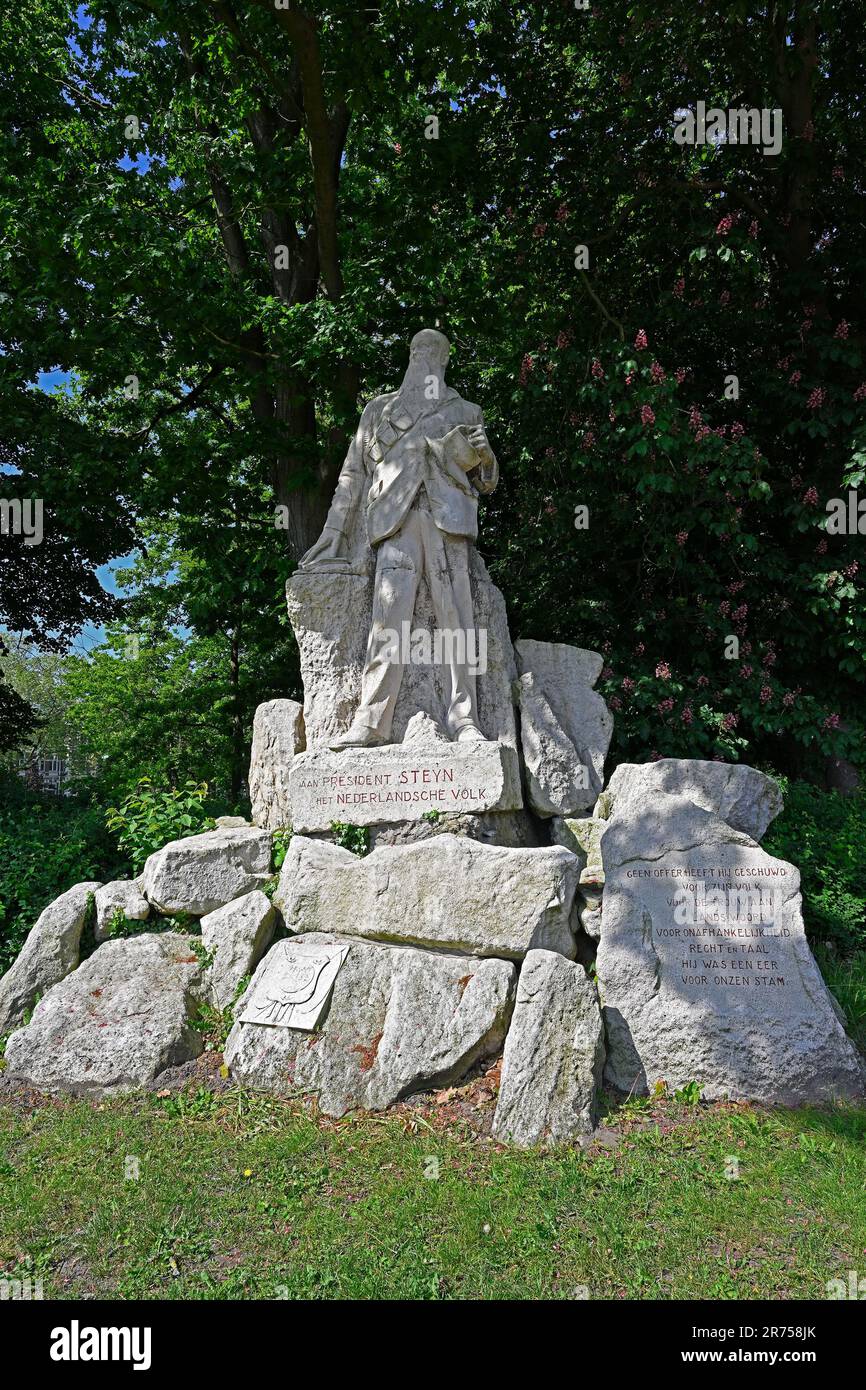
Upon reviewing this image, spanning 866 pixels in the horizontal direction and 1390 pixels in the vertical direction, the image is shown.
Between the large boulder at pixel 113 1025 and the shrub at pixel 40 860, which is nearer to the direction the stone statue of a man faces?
the large boulder

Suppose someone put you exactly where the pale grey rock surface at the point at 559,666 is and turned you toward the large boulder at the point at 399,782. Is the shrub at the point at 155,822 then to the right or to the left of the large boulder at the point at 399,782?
right

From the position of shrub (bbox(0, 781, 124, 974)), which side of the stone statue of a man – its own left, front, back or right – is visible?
right

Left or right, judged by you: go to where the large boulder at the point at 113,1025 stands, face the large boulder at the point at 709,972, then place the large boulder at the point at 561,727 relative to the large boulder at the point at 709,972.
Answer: left

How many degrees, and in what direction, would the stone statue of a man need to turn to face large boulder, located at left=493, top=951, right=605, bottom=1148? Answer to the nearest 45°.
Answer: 0° — it already faces it

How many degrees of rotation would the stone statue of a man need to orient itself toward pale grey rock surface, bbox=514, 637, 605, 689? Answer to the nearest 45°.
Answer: approximately 90° to its left

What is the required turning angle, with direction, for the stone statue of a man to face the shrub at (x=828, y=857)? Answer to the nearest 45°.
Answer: approximately 90° to its left

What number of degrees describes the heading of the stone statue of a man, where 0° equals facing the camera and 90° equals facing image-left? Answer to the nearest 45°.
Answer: approximately 0°
